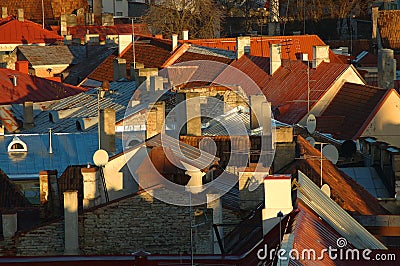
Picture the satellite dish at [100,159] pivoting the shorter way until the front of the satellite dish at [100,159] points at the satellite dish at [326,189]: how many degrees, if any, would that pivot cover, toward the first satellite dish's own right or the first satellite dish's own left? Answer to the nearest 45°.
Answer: approximately 90° to the first satellite dish's own left

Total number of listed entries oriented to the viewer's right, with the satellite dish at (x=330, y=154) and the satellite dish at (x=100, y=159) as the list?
0

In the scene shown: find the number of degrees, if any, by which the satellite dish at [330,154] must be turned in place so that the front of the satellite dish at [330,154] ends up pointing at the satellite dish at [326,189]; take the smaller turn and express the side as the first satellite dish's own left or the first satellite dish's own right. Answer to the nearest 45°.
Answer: approximately 45° to the first satellite dish's own left

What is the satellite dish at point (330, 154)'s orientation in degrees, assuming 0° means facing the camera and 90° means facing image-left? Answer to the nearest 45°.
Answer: approximately 45°

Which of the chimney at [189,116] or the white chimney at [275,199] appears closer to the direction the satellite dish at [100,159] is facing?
the white chimney

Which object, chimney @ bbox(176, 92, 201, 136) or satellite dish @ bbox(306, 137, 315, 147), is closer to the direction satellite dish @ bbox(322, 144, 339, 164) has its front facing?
the chimney
